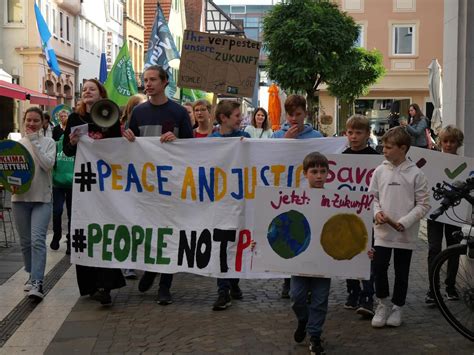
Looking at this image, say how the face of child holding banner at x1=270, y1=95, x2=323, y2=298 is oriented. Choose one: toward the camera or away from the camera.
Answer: toward the camera

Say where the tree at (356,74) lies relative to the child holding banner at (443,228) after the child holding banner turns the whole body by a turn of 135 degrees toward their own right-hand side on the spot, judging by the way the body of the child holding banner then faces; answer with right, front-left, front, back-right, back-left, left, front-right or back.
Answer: front-right

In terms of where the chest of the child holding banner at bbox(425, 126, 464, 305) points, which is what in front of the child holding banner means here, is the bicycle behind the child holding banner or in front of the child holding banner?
in front

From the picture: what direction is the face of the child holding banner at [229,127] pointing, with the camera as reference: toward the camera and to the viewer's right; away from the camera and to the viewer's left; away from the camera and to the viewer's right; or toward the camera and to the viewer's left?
toward the camera and to the viewer's right

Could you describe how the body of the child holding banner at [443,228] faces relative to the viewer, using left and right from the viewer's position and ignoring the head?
facing the viewer

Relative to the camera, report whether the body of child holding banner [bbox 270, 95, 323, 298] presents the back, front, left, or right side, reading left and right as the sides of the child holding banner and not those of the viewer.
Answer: front

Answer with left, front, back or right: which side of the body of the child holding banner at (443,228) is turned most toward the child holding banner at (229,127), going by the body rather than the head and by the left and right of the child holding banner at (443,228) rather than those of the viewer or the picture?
right

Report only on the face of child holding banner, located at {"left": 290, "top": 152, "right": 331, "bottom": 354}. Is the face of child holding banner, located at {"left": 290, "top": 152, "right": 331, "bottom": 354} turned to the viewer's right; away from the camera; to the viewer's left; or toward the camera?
toward the camera

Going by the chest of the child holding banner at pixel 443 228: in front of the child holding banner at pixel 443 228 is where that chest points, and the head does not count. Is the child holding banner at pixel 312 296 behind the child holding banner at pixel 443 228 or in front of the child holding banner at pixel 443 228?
in front

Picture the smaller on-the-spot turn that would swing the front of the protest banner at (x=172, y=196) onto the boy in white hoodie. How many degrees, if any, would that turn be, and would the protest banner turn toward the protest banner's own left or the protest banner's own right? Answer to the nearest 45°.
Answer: approximately 45° to the protest banner's own left

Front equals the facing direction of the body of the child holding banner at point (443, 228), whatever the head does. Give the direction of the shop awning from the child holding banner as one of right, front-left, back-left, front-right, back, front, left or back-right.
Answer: back-right

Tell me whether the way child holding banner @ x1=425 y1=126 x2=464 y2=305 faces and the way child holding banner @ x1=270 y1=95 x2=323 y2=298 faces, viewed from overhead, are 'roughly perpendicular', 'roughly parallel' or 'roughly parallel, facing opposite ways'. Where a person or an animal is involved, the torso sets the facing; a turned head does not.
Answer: roughly parallel

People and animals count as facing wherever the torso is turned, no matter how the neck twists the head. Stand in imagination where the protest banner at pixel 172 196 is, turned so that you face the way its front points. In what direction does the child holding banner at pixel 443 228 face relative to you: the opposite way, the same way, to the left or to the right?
the same way

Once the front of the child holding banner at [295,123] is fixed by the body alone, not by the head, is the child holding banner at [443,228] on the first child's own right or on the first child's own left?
on the first child's own left

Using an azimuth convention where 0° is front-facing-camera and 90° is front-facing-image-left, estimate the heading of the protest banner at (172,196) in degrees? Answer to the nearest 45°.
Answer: approximately 0°

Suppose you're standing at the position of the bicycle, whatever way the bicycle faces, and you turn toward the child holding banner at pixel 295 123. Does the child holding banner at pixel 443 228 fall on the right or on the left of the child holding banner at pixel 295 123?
right
